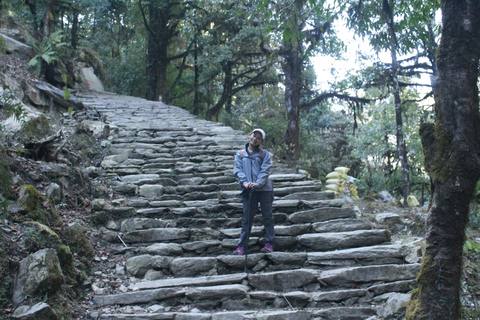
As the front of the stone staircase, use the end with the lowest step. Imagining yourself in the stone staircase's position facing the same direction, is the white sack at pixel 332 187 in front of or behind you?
behind

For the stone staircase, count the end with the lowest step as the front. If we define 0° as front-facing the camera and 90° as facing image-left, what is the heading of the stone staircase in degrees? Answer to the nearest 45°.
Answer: approximately 0°

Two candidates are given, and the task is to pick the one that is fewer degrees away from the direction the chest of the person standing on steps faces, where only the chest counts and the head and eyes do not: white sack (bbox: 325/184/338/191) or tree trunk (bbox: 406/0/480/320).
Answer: the tree trunk

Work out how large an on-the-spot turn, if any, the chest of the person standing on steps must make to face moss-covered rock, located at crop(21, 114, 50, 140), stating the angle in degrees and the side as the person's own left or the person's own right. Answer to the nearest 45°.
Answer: approximately 90° to the person's own right

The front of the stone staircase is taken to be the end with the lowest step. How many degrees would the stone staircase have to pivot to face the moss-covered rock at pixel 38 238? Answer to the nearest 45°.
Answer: approximately 45° to its right

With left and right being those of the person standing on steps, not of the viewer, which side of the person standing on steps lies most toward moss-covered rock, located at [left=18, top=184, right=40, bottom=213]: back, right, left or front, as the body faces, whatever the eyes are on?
right

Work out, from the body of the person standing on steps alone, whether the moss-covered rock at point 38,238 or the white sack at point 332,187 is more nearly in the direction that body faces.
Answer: the moss-covered rock

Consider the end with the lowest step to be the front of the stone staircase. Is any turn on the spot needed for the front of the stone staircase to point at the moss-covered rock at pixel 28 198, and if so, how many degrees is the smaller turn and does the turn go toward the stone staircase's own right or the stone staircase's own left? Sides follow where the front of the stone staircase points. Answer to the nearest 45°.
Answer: approximately 90° to the stone staircase's own right
